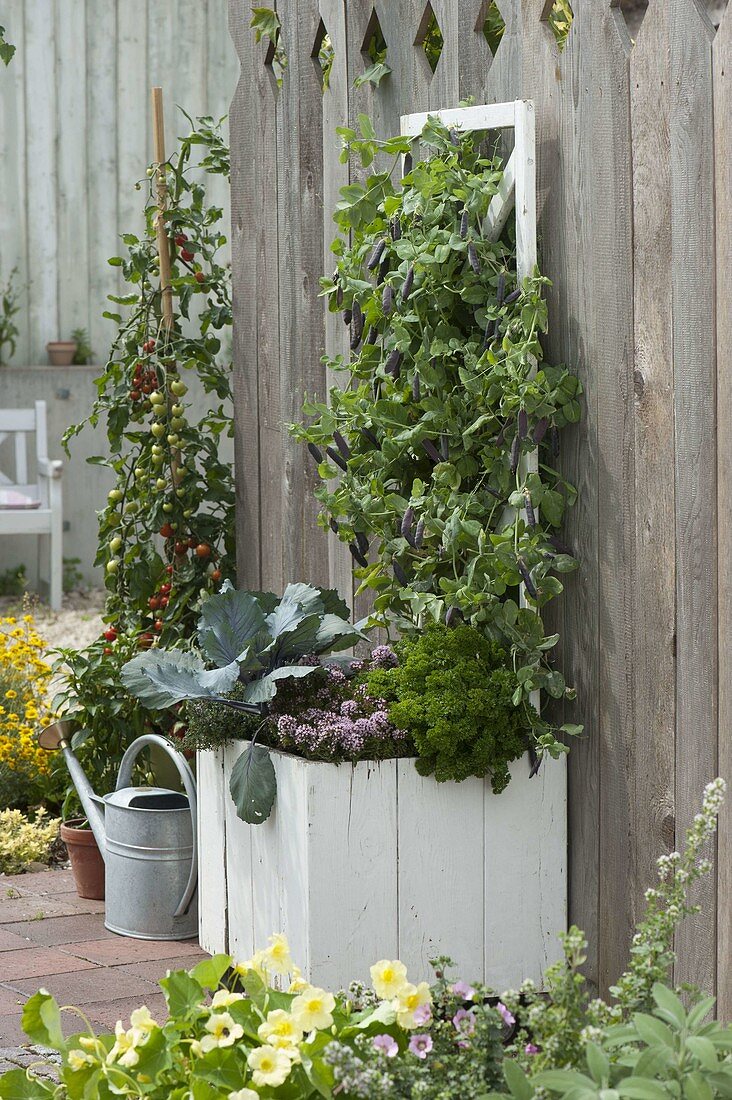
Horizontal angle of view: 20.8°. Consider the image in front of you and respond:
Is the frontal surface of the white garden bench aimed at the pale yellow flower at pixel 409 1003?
yes

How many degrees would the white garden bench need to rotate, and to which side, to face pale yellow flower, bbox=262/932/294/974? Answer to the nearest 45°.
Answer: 0° — it already faces it

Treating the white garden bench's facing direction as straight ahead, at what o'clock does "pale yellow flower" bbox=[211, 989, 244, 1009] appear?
The pale yellow flower is roughly at 12 o'clock from the white garden bench.

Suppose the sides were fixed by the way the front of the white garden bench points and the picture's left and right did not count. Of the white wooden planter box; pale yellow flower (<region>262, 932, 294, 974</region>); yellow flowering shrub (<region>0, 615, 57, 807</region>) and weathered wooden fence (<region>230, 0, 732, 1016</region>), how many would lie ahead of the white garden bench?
4

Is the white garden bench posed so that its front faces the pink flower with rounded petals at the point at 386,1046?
yes

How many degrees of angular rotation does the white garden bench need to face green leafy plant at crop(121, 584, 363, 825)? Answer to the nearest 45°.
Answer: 0° — it already faces it

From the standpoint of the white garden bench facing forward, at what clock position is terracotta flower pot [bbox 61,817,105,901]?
The terracotta flower pot is roughly at 12 o'clock from the white garden bench.

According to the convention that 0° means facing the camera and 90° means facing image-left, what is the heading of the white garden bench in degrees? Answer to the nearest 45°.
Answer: approximately 0°

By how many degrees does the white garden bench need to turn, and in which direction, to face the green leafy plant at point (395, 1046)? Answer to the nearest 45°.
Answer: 0° — it already faces it

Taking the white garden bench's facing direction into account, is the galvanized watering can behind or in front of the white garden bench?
in front

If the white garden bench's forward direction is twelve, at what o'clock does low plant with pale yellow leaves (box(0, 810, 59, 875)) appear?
The low plant with pale yellow leaves is roughly at 12 o'clock from the white garden bench.

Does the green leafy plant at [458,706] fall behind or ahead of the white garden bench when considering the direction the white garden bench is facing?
ahead

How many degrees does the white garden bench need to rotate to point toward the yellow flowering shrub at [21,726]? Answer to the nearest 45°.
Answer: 0° — it already faces it
